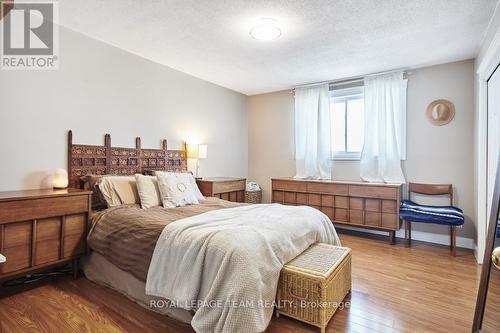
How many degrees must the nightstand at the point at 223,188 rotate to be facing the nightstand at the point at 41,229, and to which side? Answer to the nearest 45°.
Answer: approximately 90° to its right

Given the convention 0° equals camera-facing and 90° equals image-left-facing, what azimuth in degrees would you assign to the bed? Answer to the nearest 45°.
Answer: approximately 315°

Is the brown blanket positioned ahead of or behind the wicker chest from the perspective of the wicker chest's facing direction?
behind

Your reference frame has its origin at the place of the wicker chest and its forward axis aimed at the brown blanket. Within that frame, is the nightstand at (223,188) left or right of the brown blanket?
right

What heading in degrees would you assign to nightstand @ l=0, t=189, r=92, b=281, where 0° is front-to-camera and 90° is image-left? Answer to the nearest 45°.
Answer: approximately 315°

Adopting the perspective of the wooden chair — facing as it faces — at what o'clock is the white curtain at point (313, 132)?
The white curtain is roughly at 3 o'clock from the wooden chair.

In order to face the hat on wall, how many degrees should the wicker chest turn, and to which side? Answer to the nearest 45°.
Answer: approximately 90° to its left

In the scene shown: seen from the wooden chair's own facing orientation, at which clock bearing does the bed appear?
The bed is roughly at 1 o'clock from the wooden chair.

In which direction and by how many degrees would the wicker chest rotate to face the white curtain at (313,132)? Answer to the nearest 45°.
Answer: approximately 135° to its left

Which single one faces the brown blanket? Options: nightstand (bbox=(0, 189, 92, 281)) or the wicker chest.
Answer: the nightstand

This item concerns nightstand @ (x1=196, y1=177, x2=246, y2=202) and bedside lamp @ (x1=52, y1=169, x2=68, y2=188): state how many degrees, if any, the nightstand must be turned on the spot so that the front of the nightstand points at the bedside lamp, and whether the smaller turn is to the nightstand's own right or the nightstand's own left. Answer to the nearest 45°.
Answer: approximately 90° to the nightstand's own right
